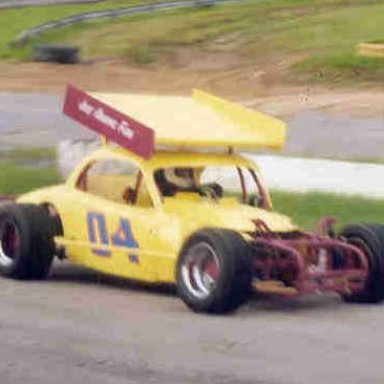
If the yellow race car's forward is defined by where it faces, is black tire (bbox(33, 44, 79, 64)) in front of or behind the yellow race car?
behind

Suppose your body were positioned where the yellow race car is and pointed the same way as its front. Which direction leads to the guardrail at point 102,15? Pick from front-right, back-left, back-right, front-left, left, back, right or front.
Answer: back-left

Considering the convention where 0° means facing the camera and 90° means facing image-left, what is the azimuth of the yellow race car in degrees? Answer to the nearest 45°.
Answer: approximately 315°
